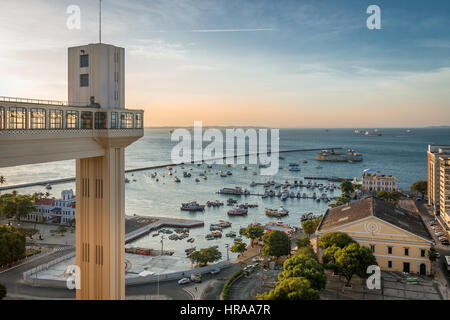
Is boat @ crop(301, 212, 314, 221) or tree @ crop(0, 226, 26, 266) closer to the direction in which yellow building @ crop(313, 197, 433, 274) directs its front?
the tree

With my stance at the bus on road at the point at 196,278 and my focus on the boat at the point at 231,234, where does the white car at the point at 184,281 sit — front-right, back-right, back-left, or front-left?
back-left

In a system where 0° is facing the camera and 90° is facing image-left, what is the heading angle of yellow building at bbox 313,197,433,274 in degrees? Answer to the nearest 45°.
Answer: approximately 0°

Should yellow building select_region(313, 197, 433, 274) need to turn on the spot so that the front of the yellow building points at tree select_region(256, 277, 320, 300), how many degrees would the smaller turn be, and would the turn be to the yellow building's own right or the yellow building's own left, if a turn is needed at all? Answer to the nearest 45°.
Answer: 0° — it already faces it

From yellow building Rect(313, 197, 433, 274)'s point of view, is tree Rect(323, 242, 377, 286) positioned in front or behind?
in front

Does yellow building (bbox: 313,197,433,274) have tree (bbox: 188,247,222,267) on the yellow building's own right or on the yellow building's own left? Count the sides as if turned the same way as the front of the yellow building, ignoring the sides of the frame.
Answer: on the yellow building's own right

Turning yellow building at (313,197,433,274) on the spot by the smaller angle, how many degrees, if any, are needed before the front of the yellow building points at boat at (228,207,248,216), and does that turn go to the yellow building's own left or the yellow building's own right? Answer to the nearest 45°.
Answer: approximately 135° to the yellow building's own right

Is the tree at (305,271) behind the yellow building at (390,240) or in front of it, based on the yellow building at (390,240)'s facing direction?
in front

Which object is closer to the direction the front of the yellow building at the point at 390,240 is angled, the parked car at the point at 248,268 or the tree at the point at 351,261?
the tree

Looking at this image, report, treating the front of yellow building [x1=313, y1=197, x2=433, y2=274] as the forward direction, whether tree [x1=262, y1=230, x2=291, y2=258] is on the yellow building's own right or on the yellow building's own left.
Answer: on the yellow building's own right

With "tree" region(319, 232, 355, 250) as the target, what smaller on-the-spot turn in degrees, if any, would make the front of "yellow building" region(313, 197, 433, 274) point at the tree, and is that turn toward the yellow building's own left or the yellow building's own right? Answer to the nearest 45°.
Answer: approximately 45° to the yellow building's own right

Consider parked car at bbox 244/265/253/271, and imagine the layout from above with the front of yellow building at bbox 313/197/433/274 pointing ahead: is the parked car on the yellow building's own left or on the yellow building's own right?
on the yellow building's own right
